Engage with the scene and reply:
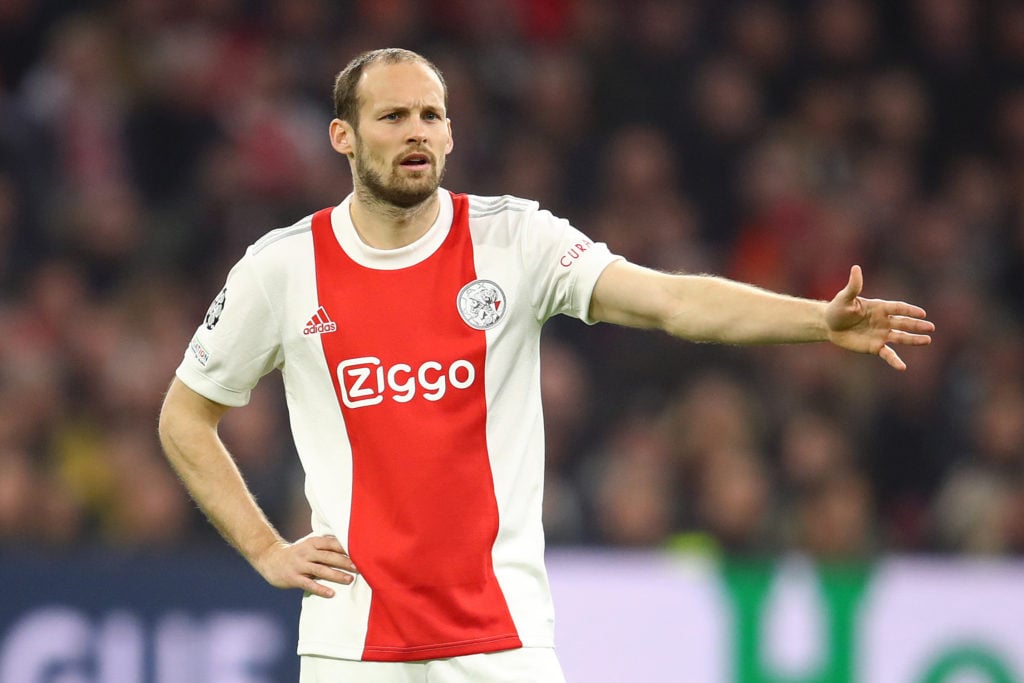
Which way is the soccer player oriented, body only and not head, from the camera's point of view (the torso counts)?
toward the camera
